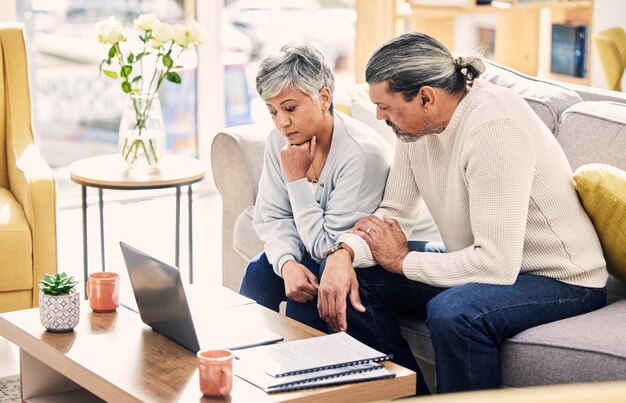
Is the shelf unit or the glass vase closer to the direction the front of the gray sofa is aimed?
the glass vase

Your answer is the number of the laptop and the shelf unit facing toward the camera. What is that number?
1

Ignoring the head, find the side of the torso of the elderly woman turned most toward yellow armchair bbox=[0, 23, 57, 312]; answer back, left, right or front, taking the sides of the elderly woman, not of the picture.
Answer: right

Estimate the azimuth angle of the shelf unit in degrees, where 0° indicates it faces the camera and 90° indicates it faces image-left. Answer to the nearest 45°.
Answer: approximately 0°

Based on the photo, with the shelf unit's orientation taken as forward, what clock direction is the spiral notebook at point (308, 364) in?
The spiral notebook is roughly at 12 o'clock from the shelf unit.

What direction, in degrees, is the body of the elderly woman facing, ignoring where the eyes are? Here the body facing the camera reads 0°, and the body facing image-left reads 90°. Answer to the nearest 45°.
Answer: approximately 45°

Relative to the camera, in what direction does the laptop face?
facing away from the viewer and to the right of the viewer

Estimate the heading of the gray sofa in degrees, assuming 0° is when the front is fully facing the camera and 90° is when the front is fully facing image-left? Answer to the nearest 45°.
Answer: approximately 45°
